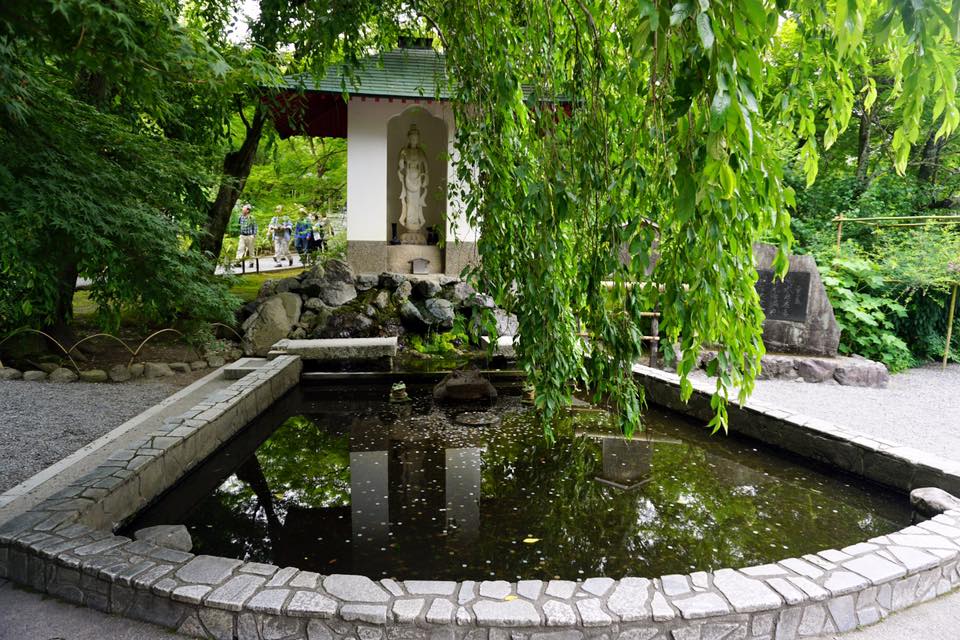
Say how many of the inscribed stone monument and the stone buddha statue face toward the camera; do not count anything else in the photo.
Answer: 2

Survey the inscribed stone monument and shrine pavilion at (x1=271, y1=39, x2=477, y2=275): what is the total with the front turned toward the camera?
2

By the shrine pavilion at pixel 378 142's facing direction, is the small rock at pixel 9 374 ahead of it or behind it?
ahead

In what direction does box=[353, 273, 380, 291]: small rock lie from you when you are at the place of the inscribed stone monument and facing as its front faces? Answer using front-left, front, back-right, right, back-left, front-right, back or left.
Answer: right

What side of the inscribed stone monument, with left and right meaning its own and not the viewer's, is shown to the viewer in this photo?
front

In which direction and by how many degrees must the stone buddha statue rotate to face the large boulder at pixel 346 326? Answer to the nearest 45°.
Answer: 0° — it already faces it

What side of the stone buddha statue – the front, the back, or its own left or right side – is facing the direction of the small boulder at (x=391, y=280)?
front

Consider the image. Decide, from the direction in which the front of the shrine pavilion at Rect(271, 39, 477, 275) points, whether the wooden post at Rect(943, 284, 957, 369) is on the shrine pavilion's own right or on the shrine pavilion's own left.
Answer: on the shrine pavilion's own left

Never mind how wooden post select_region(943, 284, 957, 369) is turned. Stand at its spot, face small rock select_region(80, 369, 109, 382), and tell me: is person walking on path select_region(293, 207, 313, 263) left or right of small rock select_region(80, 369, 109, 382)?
right

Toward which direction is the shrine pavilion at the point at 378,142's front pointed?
toward the camera

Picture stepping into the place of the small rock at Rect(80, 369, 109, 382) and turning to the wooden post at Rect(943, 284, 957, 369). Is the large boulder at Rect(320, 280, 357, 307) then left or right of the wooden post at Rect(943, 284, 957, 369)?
left

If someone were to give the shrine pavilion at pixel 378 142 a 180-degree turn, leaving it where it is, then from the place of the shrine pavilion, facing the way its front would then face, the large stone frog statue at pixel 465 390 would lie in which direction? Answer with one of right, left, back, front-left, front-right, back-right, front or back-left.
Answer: back

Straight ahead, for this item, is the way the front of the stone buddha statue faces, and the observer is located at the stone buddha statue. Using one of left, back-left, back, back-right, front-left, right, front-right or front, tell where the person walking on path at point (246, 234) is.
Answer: back-right

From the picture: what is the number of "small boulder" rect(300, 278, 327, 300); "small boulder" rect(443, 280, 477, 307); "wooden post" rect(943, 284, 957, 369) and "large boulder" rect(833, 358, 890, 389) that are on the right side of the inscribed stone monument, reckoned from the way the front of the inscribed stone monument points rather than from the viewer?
2

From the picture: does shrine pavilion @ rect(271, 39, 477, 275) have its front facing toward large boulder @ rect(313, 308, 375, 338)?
yes

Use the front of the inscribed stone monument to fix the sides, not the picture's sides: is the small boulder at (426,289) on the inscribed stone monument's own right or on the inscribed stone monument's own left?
on the inscribed stone monument's own right

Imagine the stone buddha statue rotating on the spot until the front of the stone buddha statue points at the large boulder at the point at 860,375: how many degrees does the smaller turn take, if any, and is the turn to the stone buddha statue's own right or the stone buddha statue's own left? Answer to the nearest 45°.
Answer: approximately 45° to the stone buddha statue's own left
